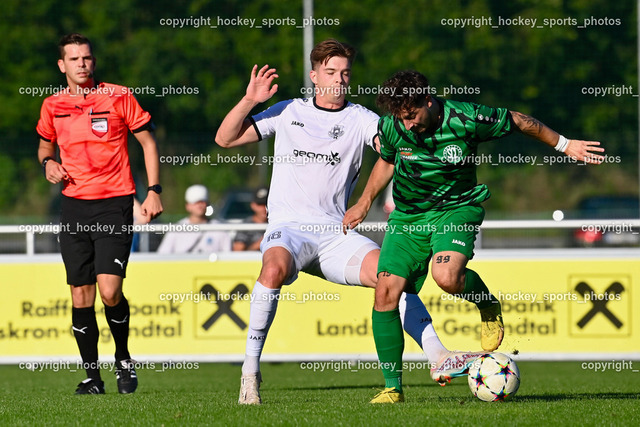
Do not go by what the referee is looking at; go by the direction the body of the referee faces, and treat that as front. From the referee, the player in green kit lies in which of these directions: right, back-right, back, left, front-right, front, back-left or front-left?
front-left

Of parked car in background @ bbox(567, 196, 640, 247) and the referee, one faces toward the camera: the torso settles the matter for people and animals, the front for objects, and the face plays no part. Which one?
the referee

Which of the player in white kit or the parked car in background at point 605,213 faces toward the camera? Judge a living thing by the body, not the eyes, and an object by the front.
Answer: the player in white kit

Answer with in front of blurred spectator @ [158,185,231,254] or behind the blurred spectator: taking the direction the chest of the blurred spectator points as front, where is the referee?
in front

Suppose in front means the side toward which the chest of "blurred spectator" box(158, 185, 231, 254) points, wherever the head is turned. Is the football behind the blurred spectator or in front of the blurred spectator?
in front

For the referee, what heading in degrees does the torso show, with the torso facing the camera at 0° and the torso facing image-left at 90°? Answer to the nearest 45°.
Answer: approximately 0°

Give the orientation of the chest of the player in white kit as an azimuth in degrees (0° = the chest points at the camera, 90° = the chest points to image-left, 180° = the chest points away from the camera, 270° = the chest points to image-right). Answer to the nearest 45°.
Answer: approximately 0°

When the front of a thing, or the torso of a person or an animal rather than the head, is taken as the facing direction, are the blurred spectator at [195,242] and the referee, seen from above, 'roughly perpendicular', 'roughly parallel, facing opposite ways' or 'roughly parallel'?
roughly parallel

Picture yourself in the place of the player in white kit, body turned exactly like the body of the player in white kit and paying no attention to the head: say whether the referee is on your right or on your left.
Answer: on your right

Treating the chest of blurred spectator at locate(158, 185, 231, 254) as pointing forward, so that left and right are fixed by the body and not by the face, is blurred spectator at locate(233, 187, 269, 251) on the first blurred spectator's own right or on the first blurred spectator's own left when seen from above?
on the first blurred spectator's own left

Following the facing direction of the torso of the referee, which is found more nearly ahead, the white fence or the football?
the football

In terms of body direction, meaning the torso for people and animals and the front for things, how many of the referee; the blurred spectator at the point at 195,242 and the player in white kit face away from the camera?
0

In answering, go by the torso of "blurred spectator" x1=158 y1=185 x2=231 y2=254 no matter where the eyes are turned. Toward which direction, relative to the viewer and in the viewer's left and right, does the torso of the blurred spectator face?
facing the viewer
